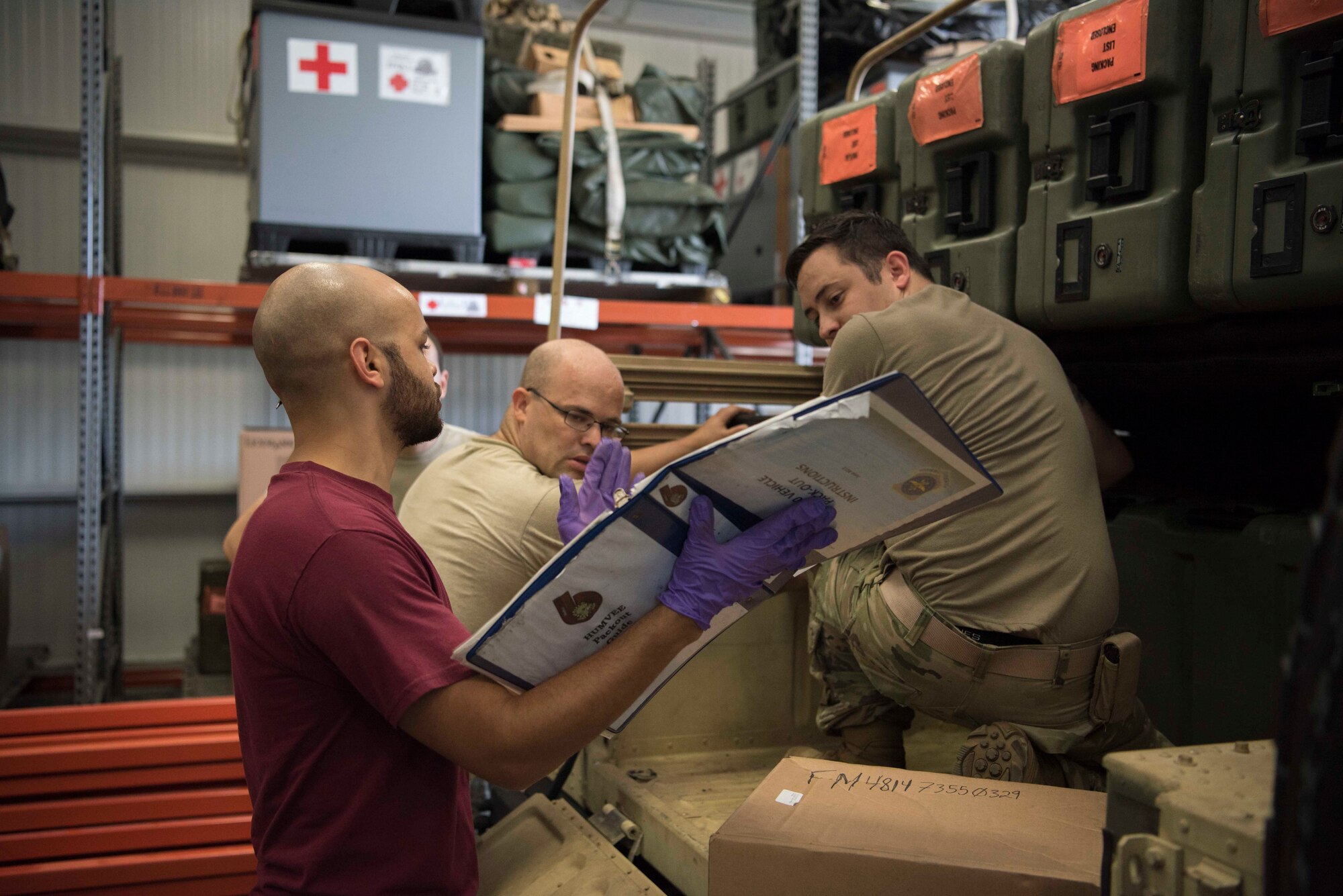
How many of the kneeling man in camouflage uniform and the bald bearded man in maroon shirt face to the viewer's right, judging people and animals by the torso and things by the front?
1

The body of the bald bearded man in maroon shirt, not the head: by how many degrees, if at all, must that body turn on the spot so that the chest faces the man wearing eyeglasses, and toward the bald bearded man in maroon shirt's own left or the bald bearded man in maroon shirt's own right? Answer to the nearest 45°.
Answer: approximately 90° to the bald bearded man in maroon shirt's own left

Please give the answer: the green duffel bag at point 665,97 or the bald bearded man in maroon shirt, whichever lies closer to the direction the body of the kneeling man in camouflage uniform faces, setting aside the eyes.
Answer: the green duffel bag

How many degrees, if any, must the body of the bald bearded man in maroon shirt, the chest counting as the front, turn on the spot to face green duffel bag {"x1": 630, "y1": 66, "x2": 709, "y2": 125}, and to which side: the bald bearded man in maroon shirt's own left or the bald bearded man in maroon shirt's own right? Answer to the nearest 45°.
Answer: approximately 90° to the bald bearded man in maroon shirt's own left

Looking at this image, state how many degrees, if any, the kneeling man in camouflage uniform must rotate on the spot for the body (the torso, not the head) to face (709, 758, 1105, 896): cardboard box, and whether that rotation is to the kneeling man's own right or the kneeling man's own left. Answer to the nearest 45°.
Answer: approximately 135° to the kneeling man's own left

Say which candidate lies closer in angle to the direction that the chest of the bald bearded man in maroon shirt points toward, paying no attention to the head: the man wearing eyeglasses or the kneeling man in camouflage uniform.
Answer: the kneeling man in camouflage uniform

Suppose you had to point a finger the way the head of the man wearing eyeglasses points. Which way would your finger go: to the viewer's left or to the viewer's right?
to the viewer's right

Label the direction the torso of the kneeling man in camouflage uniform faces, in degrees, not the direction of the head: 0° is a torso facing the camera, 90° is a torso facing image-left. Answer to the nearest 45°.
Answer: approximately 135°

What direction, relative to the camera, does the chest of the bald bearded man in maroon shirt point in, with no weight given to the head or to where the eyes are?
to the viewer's right

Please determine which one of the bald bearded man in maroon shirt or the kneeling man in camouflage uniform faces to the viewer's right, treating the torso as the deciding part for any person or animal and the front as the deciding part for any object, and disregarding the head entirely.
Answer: the bald bearded man in maroon shirt
